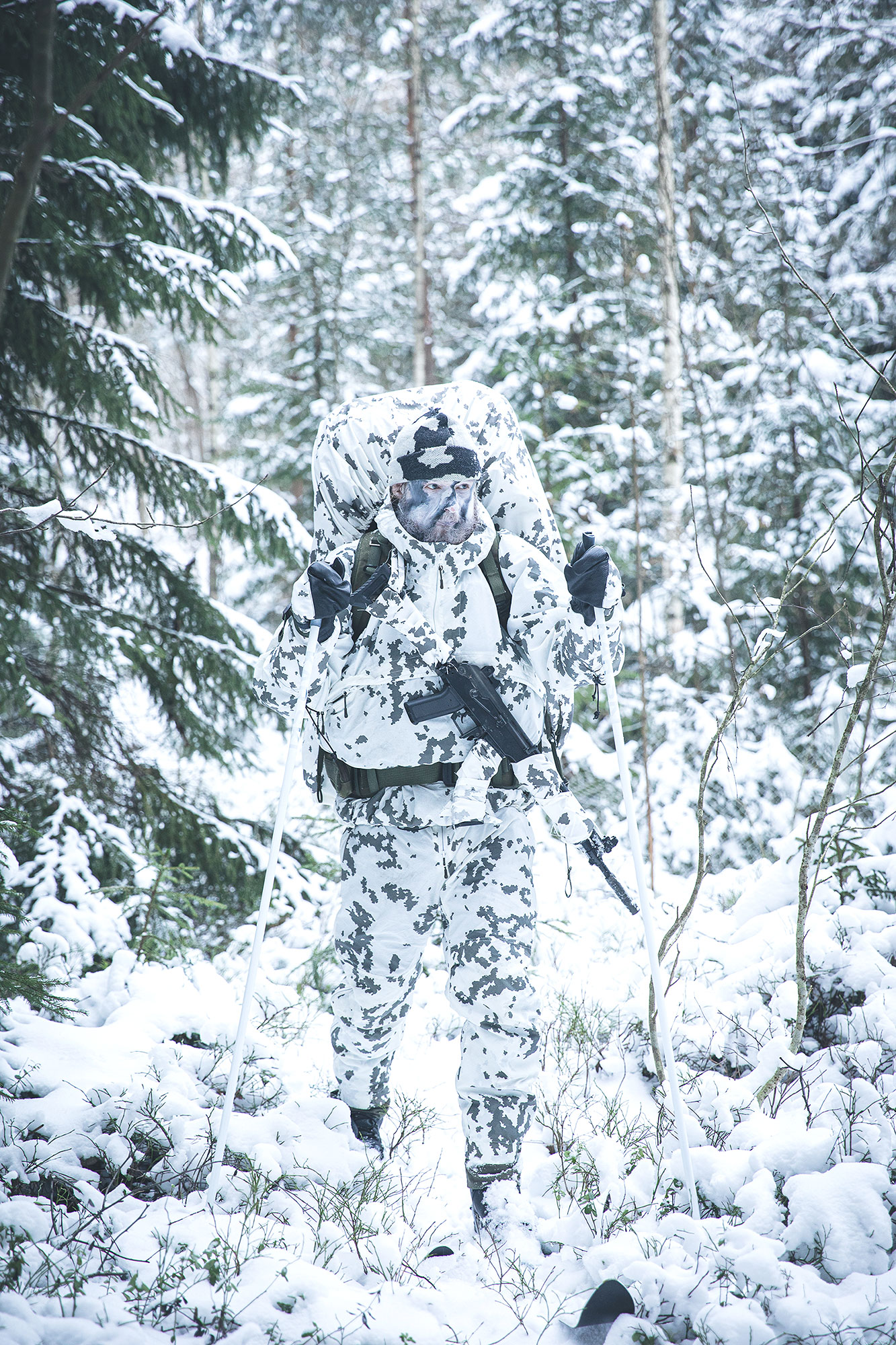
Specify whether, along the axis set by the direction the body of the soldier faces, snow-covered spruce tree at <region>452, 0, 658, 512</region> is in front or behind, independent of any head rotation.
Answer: behind

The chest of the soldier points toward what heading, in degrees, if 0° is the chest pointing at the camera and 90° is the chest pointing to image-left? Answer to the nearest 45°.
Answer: approximately 0°

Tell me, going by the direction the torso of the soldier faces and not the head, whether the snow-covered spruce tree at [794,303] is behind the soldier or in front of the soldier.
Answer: behind

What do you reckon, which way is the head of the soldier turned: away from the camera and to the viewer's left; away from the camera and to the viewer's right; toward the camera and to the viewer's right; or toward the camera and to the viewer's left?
toward the camera and to the viewer's right

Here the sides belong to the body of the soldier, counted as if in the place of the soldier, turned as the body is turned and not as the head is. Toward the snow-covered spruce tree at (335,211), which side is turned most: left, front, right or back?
back

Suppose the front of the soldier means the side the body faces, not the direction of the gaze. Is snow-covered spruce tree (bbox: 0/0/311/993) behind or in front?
behind
